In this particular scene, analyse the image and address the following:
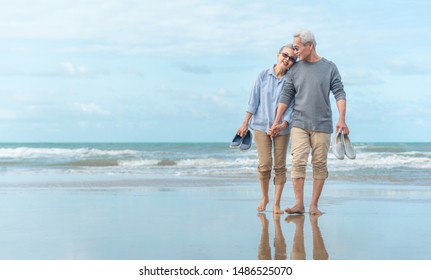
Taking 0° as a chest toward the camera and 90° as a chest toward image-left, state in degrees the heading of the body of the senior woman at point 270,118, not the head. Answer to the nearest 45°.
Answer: approximately 0°
